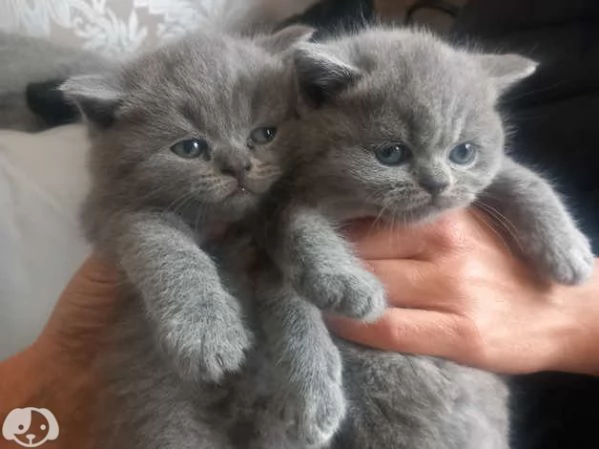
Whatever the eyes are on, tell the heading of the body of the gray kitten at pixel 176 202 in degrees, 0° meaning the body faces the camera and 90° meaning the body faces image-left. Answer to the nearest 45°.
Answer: approximately 315°

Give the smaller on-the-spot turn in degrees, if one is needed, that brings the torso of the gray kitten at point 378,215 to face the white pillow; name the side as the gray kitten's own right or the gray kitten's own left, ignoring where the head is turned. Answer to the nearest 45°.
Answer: approximately 135° to the gray kitten's own right

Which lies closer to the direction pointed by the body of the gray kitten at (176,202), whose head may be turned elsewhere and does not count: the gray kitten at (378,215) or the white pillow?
the gray kitten

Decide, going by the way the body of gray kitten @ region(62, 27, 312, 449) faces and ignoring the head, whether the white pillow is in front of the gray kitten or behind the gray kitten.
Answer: behind
